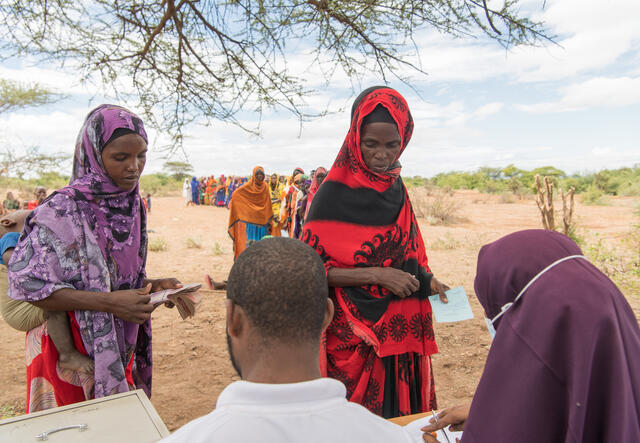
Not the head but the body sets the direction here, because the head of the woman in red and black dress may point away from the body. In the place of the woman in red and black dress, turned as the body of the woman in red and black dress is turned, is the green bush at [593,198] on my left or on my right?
on my left

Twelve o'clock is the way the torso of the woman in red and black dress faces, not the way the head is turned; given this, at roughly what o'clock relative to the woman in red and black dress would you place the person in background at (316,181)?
The person in background is roughly at 7 o'clock from the woman in red and black dress.

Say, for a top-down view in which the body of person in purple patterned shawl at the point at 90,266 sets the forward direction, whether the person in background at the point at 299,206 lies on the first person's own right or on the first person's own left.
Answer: on the first person's own left

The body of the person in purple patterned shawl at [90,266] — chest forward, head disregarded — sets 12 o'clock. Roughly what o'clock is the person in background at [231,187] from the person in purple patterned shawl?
The person in background is roughly at 8 o'clock from the person in purple patterned shawl.

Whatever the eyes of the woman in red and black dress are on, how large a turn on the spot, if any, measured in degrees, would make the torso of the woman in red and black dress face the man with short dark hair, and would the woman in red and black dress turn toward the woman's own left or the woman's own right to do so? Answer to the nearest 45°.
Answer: approximately 45° to the woman's own right

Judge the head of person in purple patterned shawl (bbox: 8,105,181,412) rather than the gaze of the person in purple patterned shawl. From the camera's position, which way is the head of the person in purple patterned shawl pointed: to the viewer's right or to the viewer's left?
to the viewer's right

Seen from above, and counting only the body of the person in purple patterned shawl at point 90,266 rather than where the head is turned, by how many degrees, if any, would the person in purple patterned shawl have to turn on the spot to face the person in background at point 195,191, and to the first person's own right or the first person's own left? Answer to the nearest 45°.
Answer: approximately 135° to the first person's own left

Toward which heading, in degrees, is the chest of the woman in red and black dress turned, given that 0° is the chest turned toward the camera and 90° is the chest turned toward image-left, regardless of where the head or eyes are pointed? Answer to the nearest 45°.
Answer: approximately 315°

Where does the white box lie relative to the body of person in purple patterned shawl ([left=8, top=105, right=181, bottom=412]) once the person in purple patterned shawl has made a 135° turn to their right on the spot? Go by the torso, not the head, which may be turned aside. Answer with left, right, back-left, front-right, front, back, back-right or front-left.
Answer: left

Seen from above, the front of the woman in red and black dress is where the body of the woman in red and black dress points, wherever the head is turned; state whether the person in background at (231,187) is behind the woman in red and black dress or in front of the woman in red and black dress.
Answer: behind
